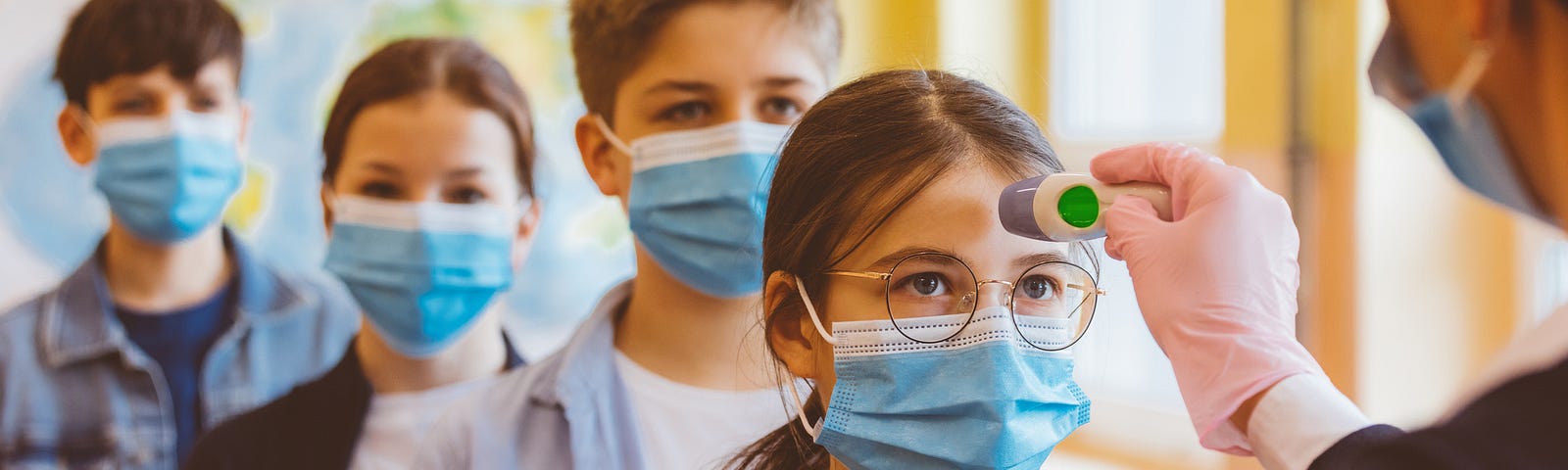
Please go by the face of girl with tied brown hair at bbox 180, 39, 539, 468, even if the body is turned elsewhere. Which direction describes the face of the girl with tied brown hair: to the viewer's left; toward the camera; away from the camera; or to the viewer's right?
toward the camera

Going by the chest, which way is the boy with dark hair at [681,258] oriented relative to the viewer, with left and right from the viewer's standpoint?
facing the viewer and to the right of the viewer

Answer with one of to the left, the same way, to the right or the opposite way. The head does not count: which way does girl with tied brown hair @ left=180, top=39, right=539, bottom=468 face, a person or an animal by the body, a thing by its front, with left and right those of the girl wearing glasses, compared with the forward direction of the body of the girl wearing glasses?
the same way

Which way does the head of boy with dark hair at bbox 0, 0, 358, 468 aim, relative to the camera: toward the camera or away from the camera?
toward the camera

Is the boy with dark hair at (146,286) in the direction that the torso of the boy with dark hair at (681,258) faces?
no

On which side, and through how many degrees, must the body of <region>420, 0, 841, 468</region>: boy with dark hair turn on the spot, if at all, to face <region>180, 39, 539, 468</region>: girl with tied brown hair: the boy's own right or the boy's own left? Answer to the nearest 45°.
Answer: approximately 180°

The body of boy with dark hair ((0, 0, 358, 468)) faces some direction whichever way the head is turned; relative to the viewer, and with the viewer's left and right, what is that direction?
facing the viewer

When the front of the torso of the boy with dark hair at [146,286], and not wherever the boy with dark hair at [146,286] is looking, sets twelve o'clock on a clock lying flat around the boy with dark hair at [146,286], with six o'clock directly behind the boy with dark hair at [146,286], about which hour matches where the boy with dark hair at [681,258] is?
the boy with dark hair at [681,258] is roughly at 11 o'clock from the boy with dark hair at [146,286].

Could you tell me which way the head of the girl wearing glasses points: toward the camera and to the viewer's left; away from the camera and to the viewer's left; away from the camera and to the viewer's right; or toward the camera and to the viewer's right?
toward the camera and to the viewer's right

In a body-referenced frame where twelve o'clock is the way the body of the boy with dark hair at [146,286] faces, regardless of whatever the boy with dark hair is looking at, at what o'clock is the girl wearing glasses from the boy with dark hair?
The girl wearing glasses is roughly at 11 o'clock from the boy with dark hair.

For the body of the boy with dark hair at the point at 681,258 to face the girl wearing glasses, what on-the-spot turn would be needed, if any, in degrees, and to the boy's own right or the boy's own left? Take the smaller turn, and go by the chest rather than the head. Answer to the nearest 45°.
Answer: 0° — they already face them

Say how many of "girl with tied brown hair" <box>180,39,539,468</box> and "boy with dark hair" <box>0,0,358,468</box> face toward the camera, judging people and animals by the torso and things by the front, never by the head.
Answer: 2

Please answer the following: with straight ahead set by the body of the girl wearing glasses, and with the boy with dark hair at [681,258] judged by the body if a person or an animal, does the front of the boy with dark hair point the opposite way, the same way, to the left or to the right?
the same way

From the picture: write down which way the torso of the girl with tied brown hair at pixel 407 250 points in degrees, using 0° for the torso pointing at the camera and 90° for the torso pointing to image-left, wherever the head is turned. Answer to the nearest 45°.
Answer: approximately 0°

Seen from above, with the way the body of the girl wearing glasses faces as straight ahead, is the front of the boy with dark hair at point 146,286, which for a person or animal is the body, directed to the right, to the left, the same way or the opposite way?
the same way

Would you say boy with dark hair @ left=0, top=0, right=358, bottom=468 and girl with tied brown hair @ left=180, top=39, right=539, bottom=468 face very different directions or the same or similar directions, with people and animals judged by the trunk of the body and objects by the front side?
same or similar directions

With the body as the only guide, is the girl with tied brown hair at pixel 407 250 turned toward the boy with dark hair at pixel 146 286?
no

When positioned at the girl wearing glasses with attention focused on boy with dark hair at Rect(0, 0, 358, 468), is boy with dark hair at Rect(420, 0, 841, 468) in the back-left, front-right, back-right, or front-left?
front-right
